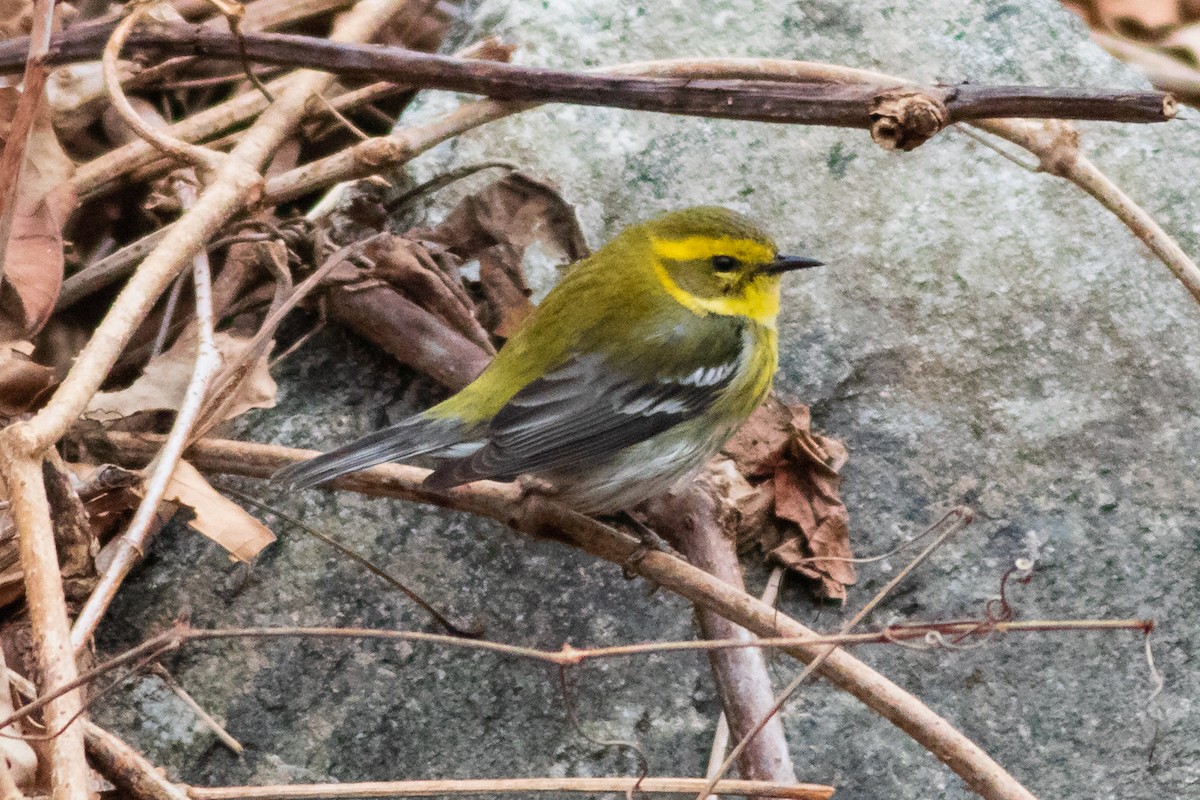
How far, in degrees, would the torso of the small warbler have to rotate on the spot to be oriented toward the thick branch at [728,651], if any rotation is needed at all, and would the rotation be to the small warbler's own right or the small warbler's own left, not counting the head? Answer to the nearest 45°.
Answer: approximately 90° to the small warbler's own right

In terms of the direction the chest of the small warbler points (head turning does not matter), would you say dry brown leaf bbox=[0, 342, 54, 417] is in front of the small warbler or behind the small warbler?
behind

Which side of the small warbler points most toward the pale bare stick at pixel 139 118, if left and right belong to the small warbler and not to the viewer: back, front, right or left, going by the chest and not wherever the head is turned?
back

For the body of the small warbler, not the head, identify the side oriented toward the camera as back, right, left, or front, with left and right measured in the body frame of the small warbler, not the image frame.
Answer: right

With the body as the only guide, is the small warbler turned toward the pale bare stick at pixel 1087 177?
yes

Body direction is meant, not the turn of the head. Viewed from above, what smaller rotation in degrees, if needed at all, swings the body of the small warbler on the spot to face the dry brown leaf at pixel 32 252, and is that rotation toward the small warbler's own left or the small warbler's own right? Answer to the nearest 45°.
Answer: approximately 180°

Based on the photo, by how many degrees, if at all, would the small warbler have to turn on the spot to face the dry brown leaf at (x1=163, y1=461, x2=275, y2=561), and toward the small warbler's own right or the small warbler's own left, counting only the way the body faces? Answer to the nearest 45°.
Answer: approximately 135° to the small warbler's own right

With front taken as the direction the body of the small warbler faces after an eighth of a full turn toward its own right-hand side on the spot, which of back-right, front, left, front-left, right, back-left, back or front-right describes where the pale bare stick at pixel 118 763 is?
right
